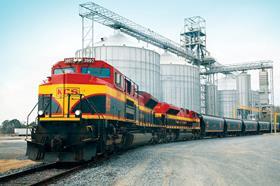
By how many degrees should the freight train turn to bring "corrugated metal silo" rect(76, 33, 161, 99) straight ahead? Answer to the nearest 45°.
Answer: approximately 135° to its right

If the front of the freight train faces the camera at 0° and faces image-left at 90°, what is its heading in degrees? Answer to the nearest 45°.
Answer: approximately 45°
